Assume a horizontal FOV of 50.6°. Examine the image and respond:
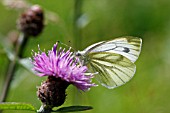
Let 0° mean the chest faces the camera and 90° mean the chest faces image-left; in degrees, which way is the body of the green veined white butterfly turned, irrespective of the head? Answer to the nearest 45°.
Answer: approximately 90°

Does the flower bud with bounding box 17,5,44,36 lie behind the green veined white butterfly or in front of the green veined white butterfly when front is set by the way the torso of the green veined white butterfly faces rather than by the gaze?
in front
